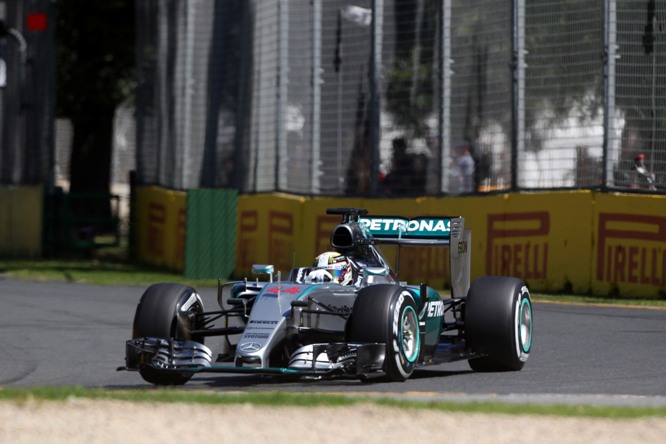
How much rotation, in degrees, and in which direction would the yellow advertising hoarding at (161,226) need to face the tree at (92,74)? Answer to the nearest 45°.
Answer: approximately 135° to its right

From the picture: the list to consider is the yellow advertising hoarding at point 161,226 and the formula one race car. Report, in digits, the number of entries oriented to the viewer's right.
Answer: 0

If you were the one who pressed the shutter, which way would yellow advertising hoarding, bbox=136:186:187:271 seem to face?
facing the viewer and to the left of the viewer

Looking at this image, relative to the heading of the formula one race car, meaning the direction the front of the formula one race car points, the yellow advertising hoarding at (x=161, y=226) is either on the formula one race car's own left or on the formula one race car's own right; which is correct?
on the formula one race car's own right

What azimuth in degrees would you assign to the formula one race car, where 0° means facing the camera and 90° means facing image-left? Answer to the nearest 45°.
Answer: approximately 45°

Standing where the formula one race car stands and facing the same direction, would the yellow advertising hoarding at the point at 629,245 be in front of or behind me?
behind

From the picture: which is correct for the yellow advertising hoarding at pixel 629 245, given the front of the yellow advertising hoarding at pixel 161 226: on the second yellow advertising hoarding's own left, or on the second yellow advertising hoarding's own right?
on the second yellow advertising hoarding's own left

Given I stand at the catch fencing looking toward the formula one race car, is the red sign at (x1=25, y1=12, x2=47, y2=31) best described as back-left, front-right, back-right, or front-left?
back-right

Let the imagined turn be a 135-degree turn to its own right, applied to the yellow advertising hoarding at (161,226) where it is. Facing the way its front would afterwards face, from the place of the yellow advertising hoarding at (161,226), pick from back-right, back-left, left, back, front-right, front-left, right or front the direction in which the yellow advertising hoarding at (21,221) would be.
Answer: front-left

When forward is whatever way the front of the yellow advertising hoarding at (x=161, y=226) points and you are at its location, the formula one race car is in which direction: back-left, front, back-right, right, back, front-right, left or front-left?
front-left
